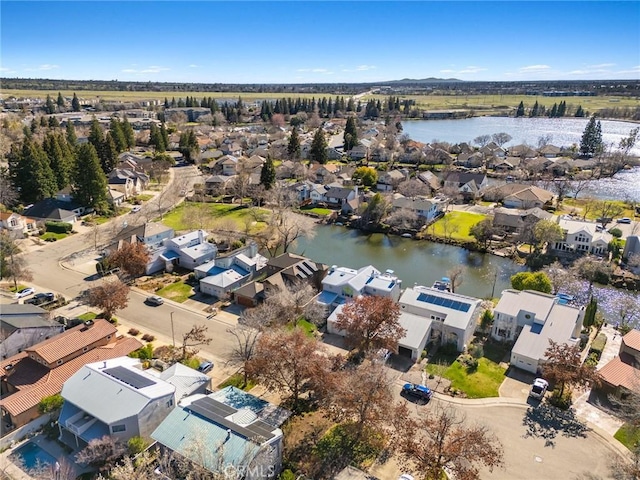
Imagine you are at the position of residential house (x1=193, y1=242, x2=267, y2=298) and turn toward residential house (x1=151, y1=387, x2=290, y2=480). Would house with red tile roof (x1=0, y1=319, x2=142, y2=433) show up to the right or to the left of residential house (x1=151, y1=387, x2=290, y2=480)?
right

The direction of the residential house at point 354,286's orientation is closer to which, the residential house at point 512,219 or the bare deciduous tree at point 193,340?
the bare deciduous tree

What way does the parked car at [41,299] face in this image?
to the viewer's left

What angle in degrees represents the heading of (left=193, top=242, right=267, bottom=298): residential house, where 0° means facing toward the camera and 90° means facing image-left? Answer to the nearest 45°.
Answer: approximately 45°

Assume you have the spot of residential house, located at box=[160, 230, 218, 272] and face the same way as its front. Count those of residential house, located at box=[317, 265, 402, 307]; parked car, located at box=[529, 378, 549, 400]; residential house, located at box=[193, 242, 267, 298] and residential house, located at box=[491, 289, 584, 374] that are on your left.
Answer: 4

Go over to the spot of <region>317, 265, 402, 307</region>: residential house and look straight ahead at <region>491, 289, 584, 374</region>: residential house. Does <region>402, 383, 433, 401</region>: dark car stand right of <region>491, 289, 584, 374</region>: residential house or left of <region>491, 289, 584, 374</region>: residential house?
right

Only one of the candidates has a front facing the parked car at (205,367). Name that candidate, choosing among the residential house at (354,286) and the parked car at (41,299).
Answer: the residential house

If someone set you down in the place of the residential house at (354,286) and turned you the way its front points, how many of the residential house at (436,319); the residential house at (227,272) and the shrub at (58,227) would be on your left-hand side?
1

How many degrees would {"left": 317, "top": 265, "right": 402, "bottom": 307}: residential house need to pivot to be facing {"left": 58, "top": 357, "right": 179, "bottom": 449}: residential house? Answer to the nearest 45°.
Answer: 0° — it already faces it

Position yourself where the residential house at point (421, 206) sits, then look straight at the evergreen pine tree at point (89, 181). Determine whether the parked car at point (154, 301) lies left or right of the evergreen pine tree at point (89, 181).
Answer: left
